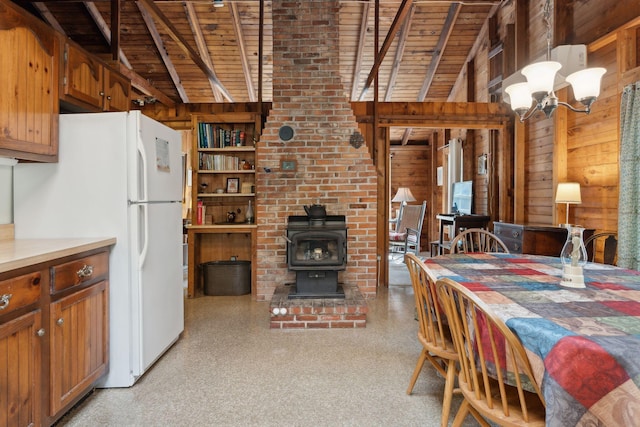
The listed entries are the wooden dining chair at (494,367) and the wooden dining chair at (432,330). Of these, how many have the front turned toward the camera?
0

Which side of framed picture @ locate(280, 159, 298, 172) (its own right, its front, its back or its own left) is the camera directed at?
front

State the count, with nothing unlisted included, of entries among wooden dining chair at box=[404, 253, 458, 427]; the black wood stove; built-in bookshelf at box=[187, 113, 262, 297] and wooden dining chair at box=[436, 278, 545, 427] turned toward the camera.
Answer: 2

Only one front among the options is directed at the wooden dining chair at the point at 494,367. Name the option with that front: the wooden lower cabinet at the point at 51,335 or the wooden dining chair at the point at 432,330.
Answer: the wooden lower cabinet

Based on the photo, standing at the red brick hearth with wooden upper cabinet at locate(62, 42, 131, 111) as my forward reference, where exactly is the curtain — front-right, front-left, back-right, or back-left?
back-left

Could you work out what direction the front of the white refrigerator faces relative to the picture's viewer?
facing the viewer and to the right of the viewer

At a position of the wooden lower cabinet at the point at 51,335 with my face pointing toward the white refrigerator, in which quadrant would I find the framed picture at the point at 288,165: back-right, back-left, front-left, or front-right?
front-right

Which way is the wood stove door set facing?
toward the camera

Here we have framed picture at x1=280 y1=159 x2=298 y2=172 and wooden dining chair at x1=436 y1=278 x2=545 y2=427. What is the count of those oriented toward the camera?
1

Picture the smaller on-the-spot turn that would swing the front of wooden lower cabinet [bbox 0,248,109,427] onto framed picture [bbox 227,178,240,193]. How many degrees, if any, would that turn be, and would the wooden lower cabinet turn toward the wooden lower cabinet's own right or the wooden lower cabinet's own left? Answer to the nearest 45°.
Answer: approximately 90° to the wooden lower cabinet's own left

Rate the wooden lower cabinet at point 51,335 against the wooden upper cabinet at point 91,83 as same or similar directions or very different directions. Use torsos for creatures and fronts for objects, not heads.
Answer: same or similar directions

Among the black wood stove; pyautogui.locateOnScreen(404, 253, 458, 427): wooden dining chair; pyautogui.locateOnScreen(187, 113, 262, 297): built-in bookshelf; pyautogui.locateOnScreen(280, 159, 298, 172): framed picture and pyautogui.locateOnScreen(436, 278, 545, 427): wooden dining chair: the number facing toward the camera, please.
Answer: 3

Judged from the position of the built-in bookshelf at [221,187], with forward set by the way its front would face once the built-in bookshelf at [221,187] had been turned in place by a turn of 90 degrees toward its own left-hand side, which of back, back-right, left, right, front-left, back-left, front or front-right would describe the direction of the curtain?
front-right

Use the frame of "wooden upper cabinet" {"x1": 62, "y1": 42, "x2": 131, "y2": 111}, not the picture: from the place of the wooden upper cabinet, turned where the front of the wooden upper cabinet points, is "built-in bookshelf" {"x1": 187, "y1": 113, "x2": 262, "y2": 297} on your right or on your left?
on your left

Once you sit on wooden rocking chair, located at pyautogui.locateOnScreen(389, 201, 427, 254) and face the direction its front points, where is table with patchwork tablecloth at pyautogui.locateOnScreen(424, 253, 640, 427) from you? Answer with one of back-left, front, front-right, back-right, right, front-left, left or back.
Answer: front-left

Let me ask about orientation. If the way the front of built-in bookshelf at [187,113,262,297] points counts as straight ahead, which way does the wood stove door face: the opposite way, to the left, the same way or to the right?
the same way

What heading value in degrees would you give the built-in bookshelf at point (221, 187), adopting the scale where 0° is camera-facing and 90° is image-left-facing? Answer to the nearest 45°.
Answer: approximately 0°

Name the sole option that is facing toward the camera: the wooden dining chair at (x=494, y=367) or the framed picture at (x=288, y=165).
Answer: the framed picture

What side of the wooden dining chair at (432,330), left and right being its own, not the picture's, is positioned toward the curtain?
front

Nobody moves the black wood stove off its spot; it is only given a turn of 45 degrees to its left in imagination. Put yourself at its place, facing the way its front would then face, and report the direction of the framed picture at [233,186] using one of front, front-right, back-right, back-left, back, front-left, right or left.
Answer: back

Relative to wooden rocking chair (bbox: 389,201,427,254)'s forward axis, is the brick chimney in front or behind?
in front
